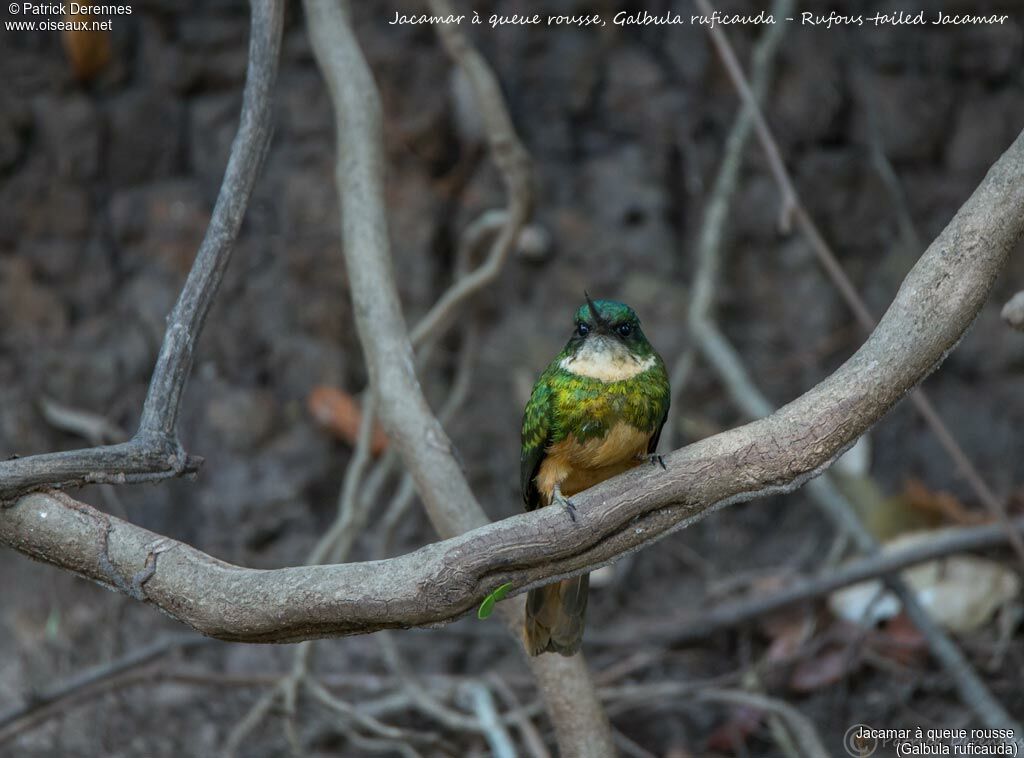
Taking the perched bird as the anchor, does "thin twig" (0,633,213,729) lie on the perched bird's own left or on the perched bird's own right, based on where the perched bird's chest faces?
on the perched bird's own right

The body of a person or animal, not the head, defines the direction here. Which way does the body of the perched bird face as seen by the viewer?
toward the camera

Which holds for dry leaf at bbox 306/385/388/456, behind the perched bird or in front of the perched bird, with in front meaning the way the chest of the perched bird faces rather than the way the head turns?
behind

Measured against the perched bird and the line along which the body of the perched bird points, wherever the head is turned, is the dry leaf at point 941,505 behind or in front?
behind
